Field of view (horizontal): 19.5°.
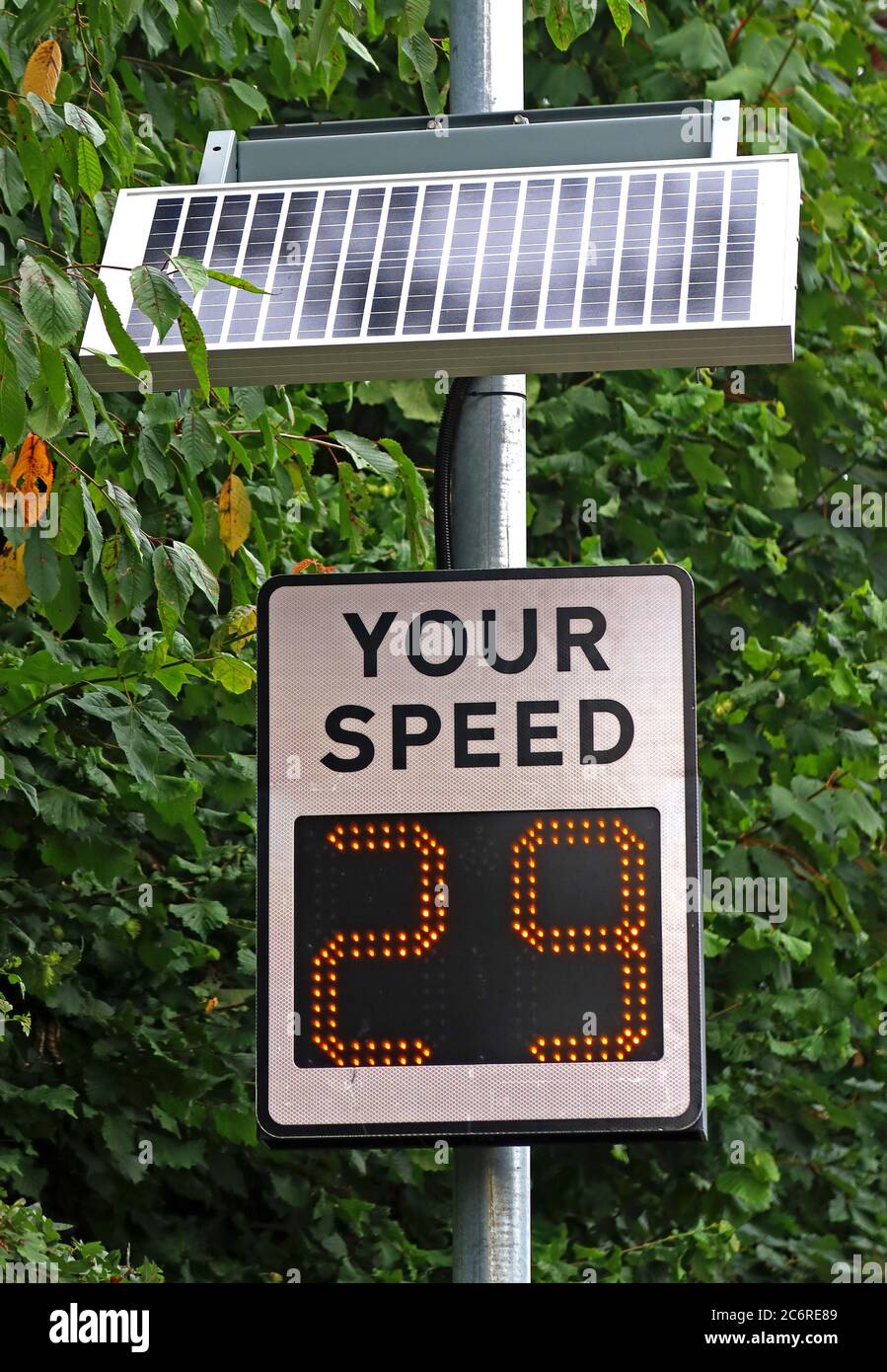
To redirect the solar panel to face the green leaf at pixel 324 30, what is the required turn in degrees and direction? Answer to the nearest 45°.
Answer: approximately 180°

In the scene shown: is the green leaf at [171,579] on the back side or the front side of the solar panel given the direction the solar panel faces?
on the back side

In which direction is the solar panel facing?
toward the camera

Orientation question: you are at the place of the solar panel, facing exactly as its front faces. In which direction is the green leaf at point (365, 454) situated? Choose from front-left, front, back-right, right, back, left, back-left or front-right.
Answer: back

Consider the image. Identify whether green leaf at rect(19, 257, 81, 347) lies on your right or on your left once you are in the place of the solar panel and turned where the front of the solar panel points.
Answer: on your right

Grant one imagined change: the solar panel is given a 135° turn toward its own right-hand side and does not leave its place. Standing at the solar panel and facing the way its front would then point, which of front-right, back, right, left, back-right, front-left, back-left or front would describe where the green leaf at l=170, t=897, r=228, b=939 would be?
front-right

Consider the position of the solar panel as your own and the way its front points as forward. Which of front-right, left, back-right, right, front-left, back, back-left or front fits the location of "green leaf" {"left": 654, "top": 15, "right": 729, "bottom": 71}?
back

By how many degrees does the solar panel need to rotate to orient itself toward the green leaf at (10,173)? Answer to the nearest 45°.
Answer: approximately 135° to its right

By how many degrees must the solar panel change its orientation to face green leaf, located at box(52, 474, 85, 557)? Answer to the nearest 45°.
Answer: approximately 135° to its right
